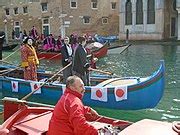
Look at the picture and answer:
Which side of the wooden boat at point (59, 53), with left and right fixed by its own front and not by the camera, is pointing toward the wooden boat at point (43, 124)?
right

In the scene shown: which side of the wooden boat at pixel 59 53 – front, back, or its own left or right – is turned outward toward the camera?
right

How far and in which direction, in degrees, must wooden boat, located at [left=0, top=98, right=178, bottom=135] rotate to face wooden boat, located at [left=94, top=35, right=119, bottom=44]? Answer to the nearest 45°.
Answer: approximately 90° to its left

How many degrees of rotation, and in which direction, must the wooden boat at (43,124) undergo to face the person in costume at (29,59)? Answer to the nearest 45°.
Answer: approximately 90° to its left

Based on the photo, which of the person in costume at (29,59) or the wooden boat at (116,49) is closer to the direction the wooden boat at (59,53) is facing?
the wooden boat

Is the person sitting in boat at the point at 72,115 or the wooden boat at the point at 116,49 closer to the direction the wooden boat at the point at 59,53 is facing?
the wooden boat
